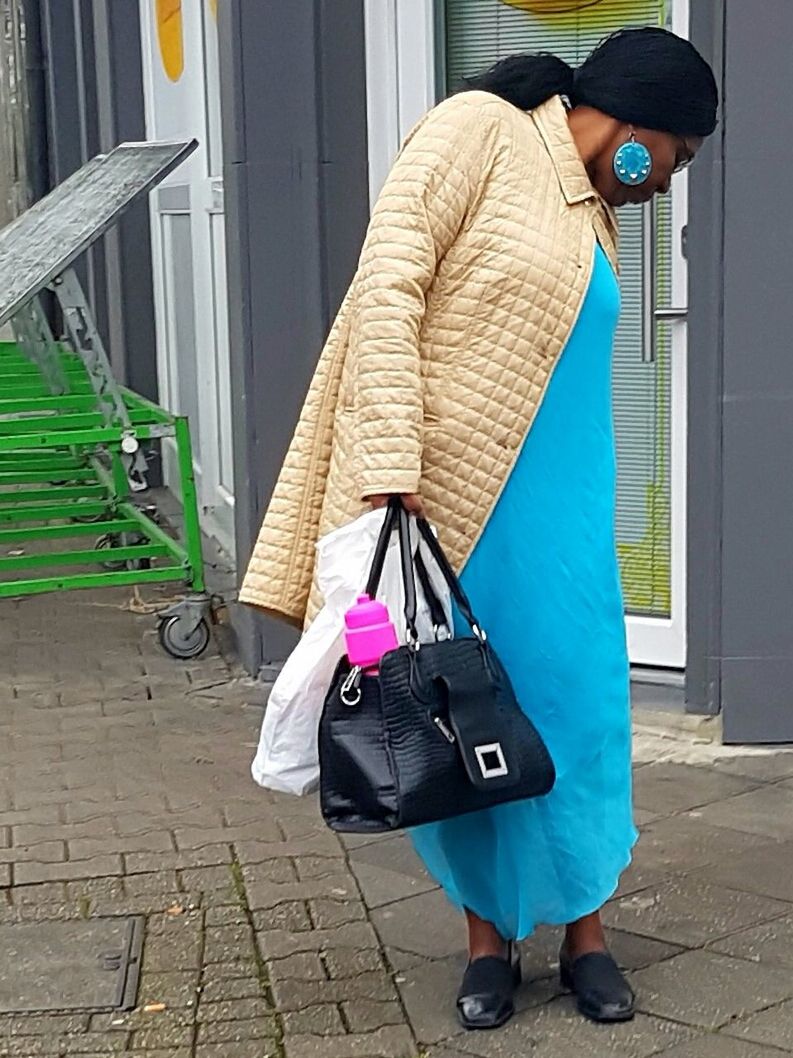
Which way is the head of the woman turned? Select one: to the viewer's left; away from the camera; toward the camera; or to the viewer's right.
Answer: to the viewer's right

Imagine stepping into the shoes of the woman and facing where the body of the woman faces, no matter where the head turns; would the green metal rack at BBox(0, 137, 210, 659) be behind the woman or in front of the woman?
behind

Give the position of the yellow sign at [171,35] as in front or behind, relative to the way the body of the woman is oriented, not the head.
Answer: behind

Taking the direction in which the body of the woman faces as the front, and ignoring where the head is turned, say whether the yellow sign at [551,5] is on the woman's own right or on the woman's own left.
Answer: on the woman's own left

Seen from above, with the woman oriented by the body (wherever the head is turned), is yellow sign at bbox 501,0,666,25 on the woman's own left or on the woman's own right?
on the woman's own left

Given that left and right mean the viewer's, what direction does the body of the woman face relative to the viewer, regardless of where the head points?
facing the viewer and to the right of the viewer

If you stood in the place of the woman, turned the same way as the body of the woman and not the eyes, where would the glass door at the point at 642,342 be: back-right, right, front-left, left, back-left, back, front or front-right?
back-left
